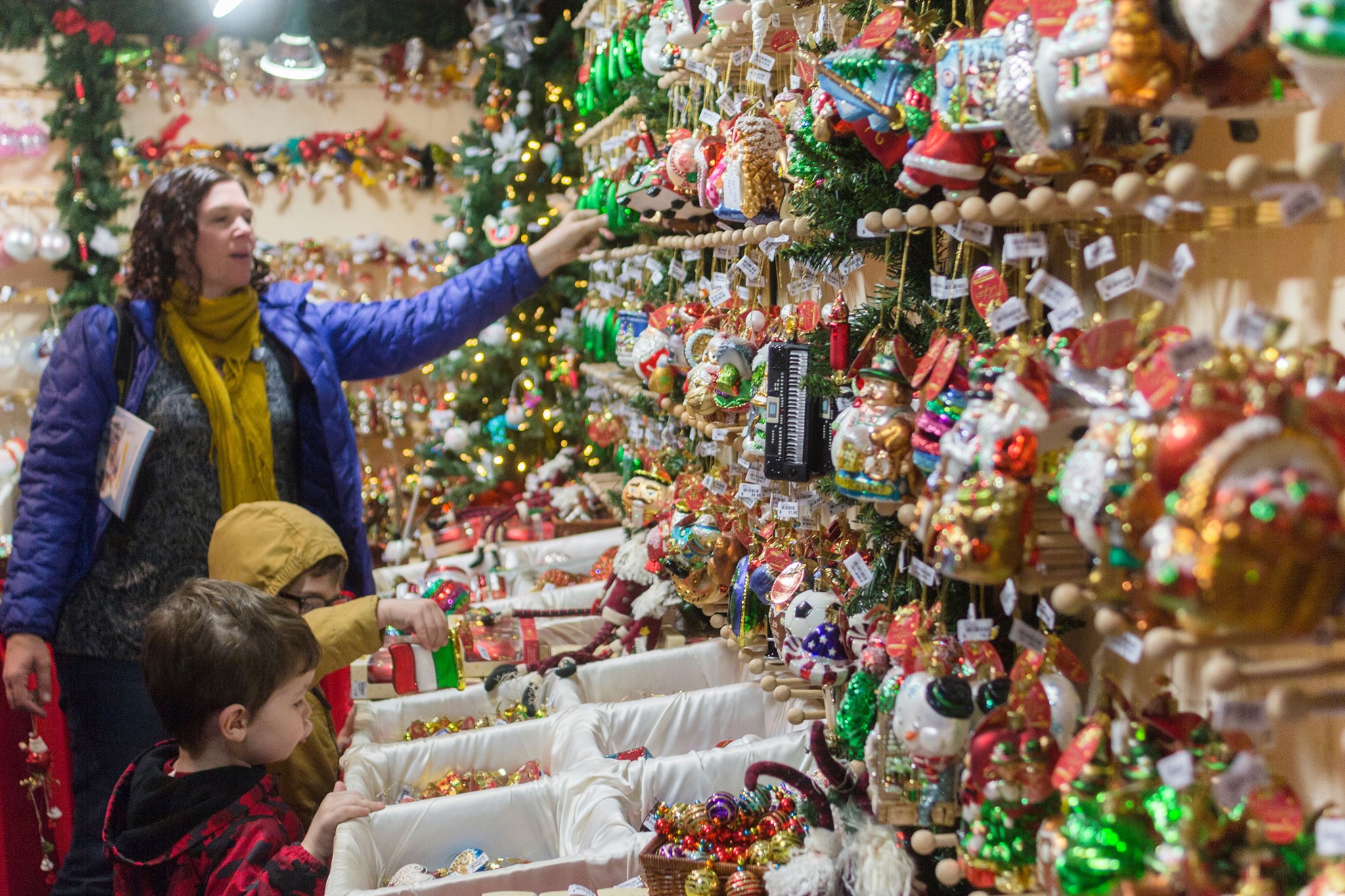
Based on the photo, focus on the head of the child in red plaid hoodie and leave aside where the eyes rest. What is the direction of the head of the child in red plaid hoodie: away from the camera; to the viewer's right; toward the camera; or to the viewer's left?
to the viewer's right

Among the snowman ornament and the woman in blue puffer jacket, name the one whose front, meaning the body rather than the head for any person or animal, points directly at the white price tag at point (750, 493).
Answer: the woman in blue puffer jacket

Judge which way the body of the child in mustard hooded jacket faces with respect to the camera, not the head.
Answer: to the viewer's right

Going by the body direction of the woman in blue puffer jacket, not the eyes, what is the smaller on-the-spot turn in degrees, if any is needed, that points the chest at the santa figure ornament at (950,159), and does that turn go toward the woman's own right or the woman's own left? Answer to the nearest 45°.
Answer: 0° — they already face it

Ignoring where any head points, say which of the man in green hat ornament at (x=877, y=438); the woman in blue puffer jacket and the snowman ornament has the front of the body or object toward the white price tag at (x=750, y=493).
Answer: the woman in blue puffer jacket

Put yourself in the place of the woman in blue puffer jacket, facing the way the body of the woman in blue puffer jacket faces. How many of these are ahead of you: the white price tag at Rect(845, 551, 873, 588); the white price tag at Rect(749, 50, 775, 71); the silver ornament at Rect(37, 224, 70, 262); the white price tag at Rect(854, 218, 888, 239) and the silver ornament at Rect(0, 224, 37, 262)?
3

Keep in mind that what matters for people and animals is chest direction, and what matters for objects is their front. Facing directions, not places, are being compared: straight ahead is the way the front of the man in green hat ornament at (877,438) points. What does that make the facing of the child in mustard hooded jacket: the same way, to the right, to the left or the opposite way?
the opposite way

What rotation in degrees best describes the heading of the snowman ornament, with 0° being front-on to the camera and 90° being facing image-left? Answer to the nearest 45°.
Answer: approximately 45°
